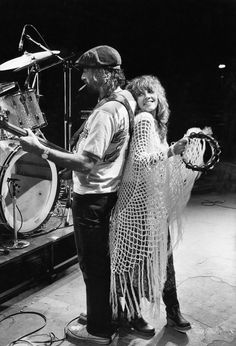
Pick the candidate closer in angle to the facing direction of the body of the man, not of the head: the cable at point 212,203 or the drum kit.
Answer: the drum kit

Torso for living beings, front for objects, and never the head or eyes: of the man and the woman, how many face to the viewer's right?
1

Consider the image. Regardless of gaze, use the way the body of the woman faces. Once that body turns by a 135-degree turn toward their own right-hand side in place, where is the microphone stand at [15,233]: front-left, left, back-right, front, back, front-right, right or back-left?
right

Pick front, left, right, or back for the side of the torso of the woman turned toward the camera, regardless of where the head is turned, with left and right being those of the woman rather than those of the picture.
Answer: right

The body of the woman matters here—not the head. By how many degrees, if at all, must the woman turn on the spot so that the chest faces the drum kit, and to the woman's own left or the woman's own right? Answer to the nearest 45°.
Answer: approximately 135° to the woman's own left

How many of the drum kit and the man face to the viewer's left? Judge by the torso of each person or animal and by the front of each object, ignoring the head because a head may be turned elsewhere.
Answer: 1

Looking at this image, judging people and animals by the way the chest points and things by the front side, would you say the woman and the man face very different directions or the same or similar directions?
very different directions

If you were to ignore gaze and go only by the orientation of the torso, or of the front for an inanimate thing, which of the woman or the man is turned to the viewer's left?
the man

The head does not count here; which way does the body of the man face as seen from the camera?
to the viewer's left

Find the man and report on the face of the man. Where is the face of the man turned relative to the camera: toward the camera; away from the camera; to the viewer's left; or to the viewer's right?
to the viewer's left

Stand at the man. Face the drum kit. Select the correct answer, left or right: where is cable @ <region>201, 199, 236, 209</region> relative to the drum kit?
right
